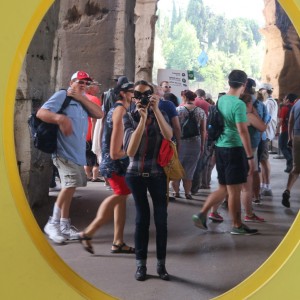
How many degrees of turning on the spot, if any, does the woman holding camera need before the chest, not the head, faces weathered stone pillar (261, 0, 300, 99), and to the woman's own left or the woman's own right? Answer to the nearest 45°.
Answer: approximately 90° to the woman's own left

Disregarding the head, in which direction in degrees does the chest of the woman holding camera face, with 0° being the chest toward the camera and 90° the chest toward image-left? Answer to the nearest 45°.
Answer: approximately 0°

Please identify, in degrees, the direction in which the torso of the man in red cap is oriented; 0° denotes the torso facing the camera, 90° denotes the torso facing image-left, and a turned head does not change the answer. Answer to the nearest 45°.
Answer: approximately 315°
